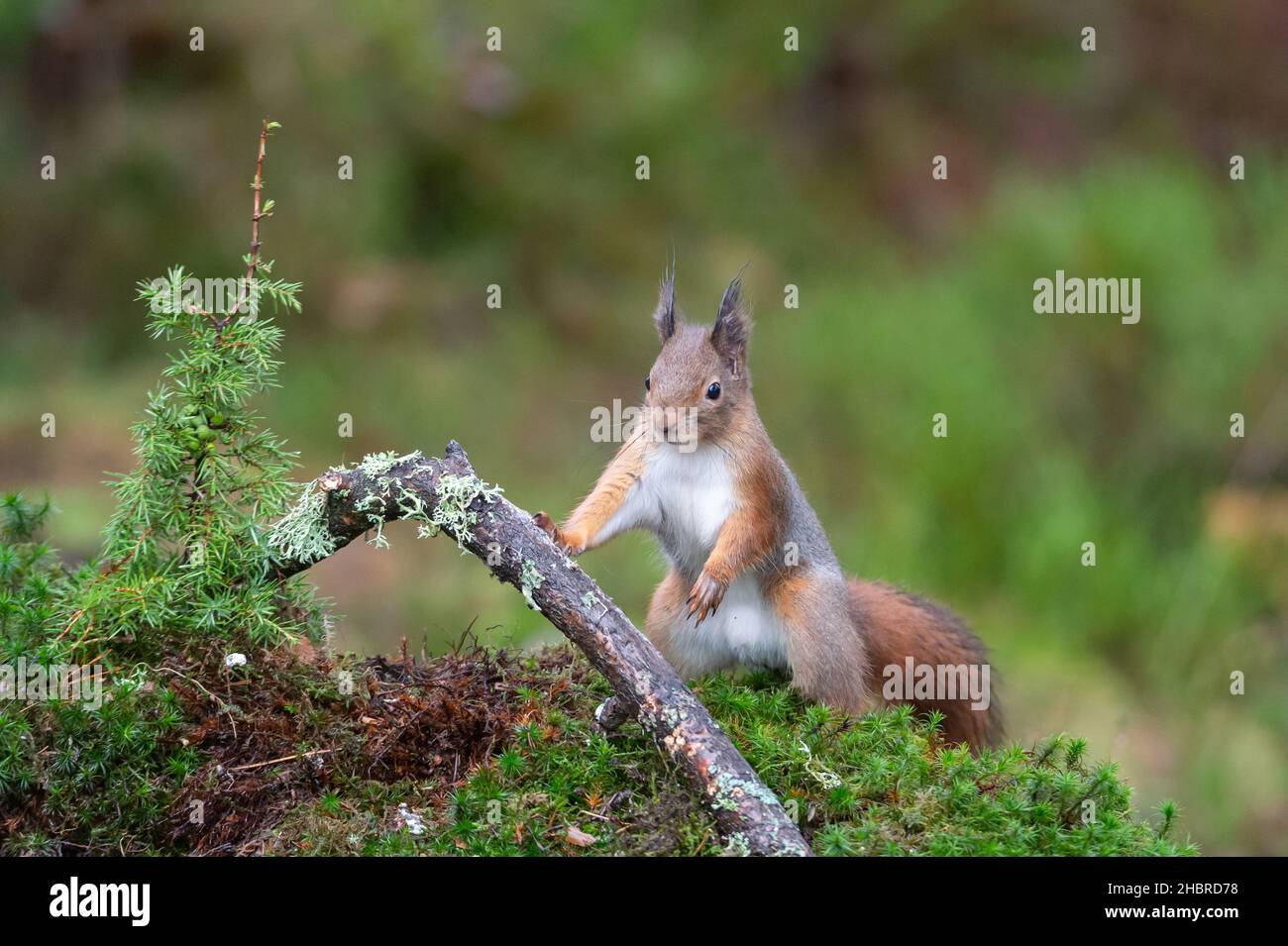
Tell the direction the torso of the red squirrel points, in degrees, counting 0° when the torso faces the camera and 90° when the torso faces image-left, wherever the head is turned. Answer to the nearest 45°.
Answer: approximately 45°
